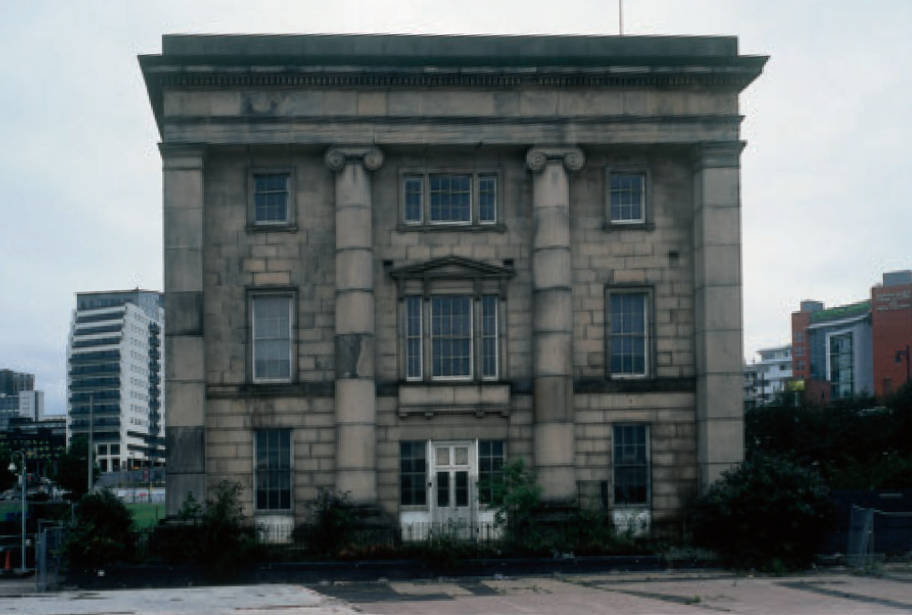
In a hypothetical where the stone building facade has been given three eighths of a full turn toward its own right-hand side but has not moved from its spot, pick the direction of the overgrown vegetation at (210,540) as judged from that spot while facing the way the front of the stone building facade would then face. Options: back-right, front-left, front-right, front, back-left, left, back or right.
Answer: left

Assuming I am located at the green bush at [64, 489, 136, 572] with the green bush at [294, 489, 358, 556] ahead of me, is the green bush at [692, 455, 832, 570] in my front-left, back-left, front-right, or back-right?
front-right

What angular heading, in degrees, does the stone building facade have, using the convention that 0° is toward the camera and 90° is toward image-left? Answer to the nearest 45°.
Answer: approximately 0°
